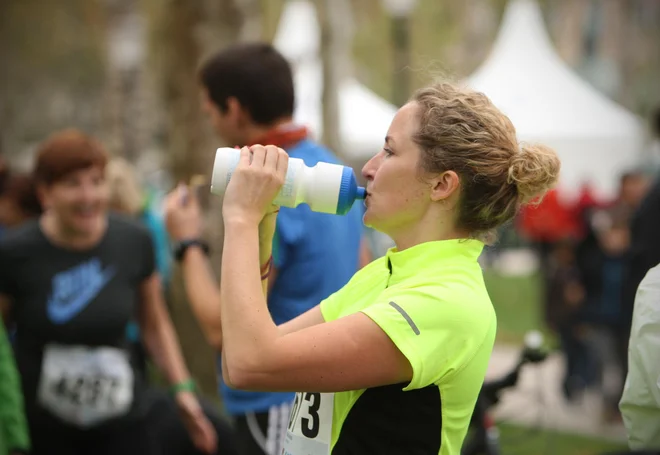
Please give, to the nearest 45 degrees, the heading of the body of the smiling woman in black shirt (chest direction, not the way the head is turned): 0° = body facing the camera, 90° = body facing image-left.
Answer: approximately 0°

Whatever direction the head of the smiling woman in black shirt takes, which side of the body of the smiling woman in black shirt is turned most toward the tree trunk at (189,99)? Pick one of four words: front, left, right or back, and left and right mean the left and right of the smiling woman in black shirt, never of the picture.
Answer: back

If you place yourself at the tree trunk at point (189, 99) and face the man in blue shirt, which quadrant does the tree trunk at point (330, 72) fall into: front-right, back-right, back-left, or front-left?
back-left

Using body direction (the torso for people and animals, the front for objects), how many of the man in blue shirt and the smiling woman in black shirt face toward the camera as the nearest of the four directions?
1

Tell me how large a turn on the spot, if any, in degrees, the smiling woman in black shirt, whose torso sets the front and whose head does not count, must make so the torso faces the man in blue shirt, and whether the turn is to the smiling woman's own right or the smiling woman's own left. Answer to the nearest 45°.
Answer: approximately 45° to the smiling woman's own left

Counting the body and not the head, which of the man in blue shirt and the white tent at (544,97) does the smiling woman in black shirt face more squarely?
the man in blue shirt
